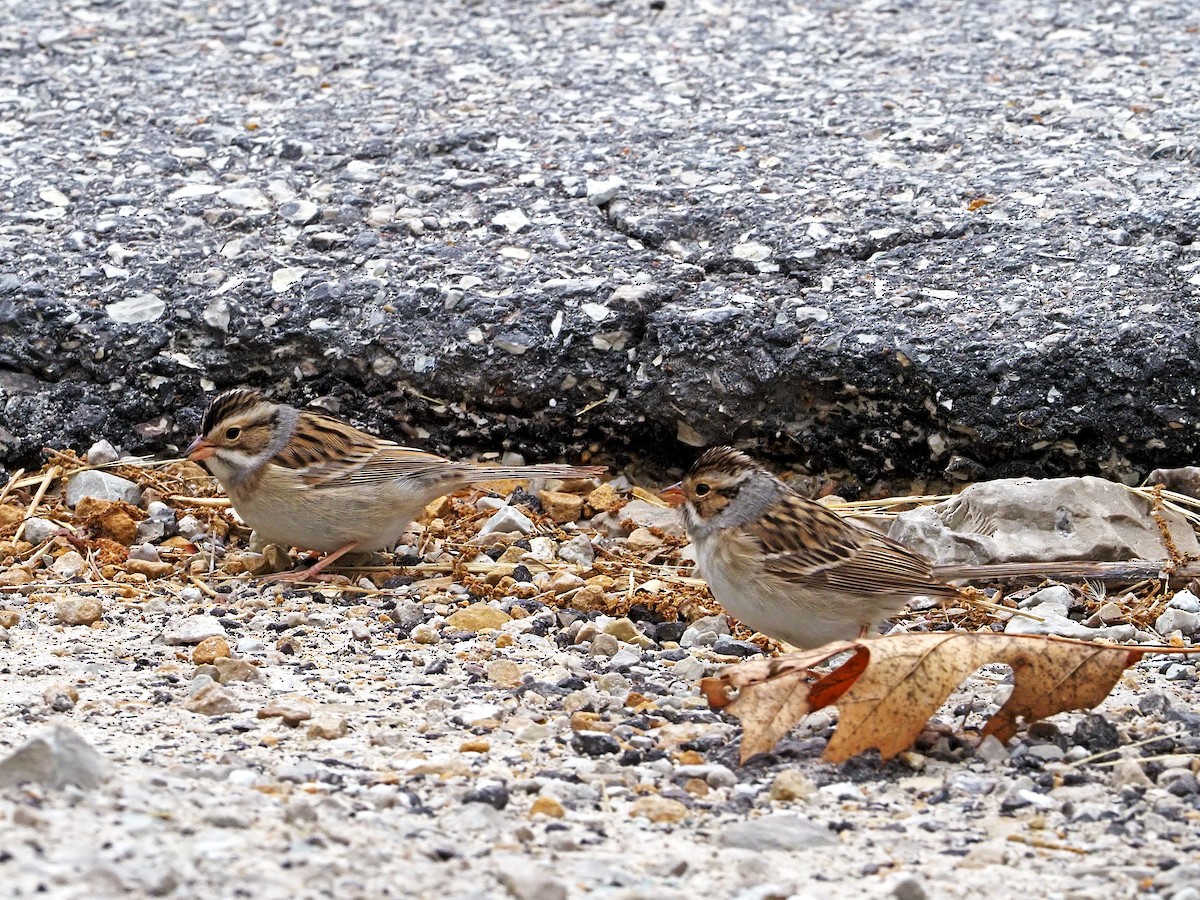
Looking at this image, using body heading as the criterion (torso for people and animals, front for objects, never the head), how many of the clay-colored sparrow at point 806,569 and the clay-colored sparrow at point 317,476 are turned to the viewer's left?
2

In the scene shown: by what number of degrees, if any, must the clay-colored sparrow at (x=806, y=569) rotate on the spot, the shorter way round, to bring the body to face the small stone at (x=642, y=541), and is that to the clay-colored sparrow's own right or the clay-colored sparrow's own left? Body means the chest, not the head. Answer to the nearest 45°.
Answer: approximately 45° to the clay-colored sparrow's own right

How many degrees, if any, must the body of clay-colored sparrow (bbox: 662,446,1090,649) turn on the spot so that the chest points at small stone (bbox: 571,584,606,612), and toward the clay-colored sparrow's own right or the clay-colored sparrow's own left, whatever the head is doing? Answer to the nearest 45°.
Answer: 0° — it already faces it

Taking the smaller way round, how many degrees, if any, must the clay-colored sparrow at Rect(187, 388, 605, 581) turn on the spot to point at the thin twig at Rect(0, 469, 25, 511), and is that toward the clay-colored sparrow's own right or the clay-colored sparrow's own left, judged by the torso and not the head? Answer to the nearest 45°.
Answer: approximately 45° to the clay-colored sparrow's own right

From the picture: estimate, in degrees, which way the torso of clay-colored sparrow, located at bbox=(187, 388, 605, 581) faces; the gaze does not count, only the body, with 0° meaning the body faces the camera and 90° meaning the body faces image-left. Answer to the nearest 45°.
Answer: approximately 90°

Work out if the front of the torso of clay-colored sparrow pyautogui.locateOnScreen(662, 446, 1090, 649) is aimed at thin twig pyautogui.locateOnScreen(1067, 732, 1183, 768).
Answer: no

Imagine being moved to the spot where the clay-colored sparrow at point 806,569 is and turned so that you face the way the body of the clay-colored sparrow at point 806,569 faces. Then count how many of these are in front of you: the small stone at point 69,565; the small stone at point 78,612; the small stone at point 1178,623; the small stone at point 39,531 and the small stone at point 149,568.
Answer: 4

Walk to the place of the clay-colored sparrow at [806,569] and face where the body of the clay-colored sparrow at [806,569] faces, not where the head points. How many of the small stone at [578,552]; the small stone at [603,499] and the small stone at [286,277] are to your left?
0

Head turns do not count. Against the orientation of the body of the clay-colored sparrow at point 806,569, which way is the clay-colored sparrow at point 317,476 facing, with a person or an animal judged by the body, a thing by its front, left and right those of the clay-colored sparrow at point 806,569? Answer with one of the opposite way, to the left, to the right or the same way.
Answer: the same way

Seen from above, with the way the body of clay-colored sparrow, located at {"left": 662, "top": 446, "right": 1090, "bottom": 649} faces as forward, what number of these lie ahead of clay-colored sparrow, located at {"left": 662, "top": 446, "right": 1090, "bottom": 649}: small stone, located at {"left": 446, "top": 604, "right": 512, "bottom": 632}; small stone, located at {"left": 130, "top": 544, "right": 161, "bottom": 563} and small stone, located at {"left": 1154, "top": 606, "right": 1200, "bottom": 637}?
2

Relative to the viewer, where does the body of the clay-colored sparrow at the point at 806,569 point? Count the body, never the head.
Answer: to the viewer's left

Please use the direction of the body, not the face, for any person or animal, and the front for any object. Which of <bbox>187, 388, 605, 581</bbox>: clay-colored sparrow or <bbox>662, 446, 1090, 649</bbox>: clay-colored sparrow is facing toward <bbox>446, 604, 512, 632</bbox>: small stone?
<bbox>662, 446, 1090, 649</bbox>: clay-colored sparrow

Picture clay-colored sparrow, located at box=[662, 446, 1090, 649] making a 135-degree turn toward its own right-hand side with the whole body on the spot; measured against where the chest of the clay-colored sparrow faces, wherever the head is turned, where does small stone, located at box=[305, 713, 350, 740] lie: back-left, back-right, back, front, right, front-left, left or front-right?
back

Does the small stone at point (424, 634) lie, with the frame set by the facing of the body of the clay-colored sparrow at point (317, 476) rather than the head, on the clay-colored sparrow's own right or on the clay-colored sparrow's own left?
on the clay-colored sparrow's own left

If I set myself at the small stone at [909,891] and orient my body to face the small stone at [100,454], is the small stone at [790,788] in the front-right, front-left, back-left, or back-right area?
front-right

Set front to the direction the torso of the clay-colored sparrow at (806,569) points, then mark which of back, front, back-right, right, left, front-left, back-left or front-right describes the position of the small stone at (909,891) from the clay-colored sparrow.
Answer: left

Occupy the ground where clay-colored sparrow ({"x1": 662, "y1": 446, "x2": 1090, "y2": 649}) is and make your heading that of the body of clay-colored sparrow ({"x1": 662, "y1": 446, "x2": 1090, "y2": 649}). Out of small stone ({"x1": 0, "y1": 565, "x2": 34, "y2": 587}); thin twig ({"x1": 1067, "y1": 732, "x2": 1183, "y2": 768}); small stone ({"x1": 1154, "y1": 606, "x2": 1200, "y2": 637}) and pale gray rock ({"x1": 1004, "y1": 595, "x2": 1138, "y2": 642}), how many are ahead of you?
1
